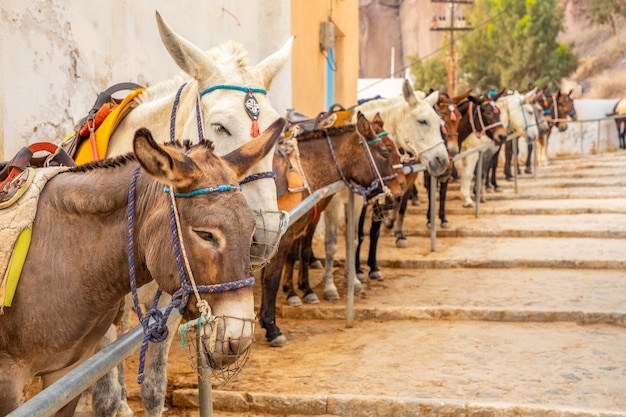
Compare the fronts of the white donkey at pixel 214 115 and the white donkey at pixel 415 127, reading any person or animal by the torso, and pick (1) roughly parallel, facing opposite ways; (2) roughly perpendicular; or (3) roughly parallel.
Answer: roughly parallel

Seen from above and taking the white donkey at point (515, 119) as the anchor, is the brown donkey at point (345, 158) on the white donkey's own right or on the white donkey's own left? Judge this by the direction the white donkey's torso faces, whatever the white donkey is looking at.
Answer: on the white donkey's own right

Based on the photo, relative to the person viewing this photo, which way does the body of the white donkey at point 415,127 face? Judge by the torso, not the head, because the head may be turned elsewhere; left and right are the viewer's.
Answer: facing the viewer and to the right of the viewer

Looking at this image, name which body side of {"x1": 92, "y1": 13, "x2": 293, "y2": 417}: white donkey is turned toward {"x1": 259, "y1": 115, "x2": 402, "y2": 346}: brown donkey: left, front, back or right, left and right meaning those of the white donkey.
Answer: left

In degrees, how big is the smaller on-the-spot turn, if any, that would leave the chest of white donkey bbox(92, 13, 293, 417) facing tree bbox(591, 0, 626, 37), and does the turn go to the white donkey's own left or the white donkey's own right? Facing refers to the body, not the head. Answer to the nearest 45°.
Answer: approximately 90° to the white donkey's own left

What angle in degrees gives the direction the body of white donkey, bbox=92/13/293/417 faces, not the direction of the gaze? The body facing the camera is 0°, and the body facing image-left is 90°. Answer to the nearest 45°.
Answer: approximately 315°

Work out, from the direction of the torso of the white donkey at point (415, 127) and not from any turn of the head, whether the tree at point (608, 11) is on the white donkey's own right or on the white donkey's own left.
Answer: on the white donkey's own left

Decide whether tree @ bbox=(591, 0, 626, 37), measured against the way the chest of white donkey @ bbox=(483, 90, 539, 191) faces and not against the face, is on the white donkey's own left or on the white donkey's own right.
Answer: on the white donkey's own left

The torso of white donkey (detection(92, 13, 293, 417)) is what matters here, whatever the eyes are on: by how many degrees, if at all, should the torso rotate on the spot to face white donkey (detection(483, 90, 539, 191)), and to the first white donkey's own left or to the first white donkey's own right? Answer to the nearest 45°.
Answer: approximately 90° to the first white donkey's own left

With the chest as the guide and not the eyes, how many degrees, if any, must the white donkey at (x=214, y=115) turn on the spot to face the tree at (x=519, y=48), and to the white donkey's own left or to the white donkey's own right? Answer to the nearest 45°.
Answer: approximately 90° to the white donkey's own left

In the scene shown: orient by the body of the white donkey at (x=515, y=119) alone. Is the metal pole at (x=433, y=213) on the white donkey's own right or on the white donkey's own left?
on the white donkey's own right
